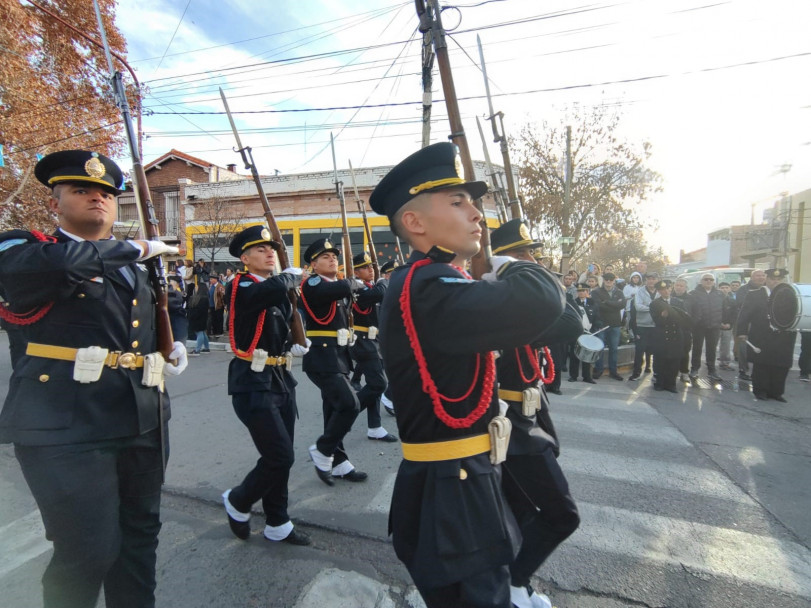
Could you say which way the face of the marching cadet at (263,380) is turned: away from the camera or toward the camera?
toward the camera

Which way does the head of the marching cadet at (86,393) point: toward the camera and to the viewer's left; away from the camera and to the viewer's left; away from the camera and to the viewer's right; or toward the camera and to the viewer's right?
toward the camera and to the viewer's right

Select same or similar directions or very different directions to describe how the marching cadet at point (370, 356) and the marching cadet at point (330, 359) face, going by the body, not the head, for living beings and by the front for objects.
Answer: same or similar directions

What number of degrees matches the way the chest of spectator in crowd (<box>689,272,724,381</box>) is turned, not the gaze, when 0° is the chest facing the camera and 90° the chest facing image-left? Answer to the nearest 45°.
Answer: approximately 0°

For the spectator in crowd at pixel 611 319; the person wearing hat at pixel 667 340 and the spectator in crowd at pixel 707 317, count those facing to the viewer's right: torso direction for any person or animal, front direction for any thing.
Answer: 0

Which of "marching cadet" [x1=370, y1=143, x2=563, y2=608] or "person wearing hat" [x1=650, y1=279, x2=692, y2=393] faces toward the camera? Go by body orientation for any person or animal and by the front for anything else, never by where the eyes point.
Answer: the person wearing hat

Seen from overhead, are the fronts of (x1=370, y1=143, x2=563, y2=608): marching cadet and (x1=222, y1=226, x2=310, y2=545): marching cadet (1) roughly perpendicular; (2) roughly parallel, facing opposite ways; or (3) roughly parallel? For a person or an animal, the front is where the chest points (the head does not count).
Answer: roughly parallel

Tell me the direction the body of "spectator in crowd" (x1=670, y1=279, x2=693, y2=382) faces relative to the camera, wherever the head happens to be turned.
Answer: toward the camera

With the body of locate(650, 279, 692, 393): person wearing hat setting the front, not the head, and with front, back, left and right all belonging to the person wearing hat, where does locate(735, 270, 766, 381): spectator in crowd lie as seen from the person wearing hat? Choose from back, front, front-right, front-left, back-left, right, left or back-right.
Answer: back-left

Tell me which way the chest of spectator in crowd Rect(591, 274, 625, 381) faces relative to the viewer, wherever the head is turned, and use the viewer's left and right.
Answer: facing the viewer

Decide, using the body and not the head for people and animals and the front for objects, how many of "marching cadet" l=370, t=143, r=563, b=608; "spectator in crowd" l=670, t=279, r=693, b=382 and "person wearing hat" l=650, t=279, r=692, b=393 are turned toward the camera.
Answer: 2

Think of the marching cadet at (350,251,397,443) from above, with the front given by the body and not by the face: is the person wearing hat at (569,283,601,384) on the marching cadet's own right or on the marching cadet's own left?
on the marching cadet's own left
